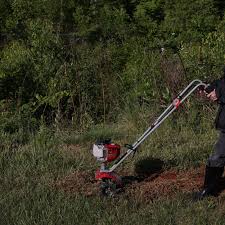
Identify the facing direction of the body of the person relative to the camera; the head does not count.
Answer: to the viewer's left

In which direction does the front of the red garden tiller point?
to the viewer's left
